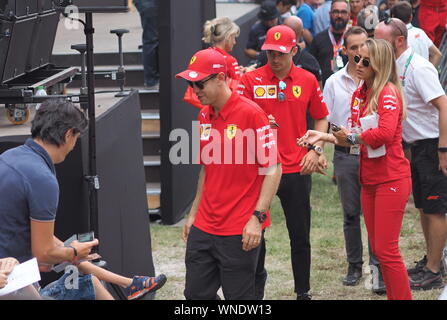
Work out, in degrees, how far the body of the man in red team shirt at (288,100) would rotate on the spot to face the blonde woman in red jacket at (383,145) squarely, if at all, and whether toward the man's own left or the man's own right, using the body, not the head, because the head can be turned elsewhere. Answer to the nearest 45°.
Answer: approximately 45° to the man's own left

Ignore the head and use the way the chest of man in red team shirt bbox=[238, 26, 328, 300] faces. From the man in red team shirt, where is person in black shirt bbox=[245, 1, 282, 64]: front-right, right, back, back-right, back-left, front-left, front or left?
back

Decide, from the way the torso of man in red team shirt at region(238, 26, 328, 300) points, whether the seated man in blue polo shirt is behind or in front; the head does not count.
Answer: in front

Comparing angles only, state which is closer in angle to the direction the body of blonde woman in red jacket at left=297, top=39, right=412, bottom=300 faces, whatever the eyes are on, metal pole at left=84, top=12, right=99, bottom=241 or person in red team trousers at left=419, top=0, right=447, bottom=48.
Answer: the metal pole

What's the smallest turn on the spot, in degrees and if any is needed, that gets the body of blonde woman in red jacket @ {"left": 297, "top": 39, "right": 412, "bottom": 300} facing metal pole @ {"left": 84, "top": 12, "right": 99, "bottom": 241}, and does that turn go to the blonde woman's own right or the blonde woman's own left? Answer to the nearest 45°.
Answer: approximately 45° to the blonde woman's own right

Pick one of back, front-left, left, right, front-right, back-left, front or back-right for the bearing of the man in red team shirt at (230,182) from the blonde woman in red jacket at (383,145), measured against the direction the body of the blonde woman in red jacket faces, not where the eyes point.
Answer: front

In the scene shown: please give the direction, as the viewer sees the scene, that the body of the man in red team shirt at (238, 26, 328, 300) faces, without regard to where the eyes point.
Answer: toward the camera

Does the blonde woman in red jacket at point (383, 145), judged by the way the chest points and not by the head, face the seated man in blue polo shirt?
yes

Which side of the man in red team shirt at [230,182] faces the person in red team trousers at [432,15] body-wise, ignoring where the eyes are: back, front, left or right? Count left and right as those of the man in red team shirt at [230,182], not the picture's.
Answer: back

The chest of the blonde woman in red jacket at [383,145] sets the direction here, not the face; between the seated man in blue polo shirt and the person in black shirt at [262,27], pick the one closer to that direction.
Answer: the seated man in blue polo shirt

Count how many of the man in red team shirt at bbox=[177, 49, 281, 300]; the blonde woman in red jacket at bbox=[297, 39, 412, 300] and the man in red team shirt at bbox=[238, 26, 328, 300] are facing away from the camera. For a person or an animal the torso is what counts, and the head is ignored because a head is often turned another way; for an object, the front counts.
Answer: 0

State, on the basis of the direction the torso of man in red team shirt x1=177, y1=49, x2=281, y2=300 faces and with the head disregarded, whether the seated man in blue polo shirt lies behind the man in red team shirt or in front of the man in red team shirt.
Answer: in front

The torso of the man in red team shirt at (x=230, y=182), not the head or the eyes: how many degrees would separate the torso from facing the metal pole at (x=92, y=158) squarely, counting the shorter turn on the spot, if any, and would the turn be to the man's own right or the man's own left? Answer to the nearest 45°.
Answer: approximately 90° to the man's own right

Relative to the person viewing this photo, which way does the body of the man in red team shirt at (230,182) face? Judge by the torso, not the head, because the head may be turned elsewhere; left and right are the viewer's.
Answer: facing the viewer and to the left of the viewer
